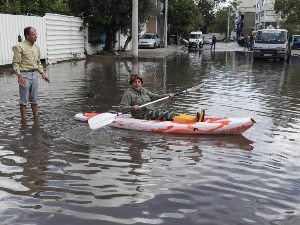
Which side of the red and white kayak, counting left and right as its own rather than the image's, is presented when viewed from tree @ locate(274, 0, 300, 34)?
left

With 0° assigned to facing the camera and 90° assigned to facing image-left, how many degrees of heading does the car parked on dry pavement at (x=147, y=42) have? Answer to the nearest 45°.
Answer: approximately 45°

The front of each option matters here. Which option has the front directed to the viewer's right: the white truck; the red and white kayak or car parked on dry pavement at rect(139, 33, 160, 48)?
the red and white kayak

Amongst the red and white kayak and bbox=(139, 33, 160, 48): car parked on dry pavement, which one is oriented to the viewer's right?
the red and white kayak

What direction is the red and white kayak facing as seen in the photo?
to the viewer's right

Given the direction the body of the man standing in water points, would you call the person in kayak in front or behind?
in front

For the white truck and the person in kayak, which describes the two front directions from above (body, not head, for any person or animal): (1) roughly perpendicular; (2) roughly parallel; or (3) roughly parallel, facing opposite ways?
roughly perpendicular

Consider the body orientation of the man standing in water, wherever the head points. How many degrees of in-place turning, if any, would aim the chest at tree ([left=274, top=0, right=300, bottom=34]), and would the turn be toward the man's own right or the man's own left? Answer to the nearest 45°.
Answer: approximately 90° to the man's own left

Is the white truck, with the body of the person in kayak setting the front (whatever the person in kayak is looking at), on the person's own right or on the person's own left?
on the person's own left

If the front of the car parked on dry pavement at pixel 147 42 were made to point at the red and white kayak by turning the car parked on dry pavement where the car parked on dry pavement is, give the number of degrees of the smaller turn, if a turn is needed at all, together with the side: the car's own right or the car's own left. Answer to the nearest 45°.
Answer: approximately 45° to the car's own left

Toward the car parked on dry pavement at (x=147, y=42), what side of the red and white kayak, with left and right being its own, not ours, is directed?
left

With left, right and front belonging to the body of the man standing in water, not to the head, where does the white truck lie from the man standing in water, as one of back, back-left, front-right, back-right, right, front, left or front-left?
left

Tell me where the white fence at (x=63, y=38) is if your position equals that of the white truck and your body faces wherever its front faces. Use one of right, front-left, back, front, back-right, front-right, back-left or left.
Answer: front-right

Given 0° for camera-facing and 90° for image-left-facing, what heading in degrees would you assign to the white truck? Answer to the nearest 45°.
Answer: approximately 0°
